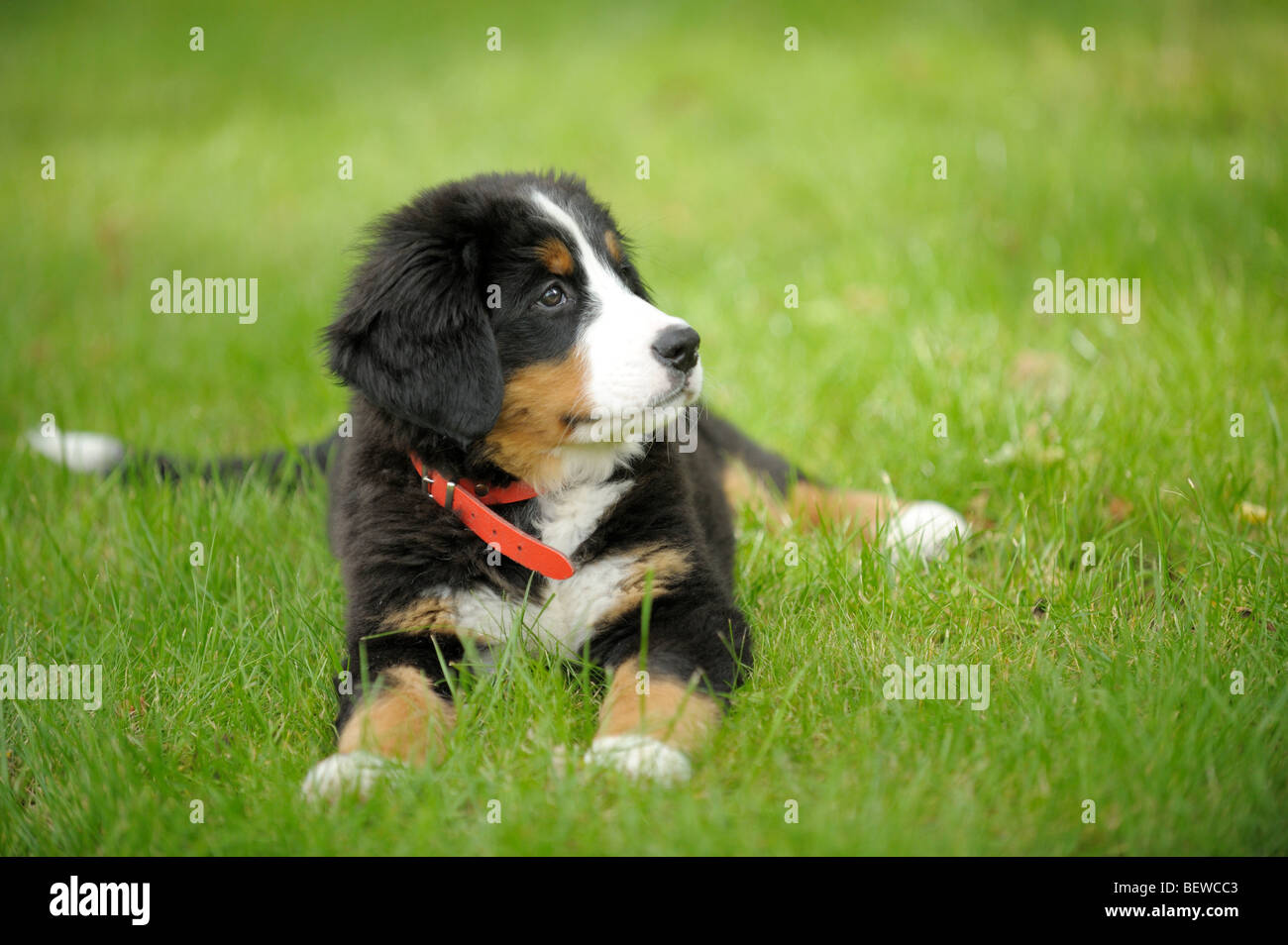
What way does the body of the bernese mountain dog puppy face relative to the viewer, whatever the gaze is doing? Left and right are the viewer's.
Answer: facing the viewer
